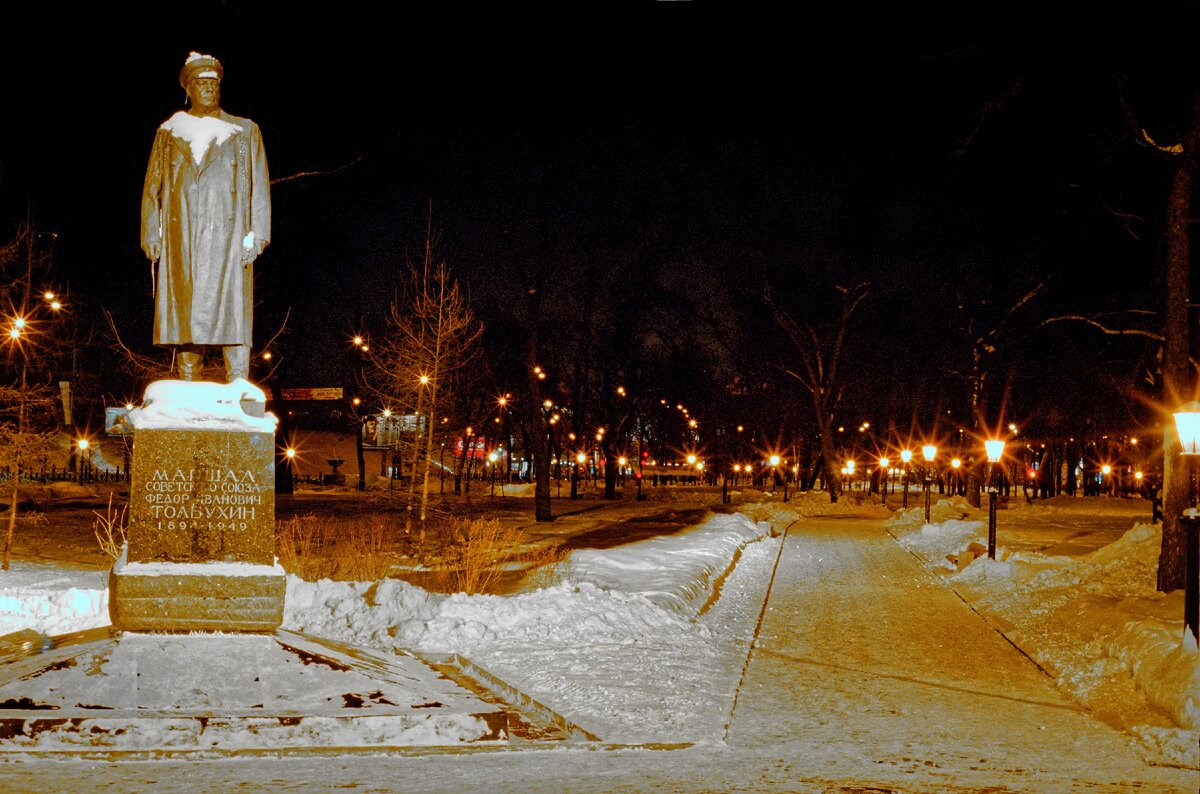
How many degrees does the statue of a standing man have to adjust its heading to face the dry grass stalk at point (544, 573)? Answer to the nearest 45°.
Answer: approximately 135° to its left

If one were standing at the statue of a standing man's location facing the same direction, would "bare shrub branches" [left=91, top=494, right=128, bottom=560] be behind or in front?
behind

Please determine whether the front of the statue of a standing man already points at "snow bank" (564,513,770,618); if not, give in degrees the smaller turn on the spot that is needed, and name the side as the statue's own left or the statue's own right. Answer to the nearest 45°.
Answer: approximately 135° to the statue's own left

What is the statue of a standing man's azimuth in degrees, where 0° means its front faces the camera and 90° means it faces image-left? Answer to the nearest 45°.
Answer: approximately 0°

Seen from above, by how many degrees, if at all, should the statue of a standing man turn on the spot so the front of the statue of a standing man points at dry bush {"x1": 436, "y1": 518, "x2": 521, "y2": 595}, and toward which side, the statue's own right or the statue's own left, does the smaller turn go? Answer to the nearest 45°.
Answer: approximately 135° to the statue's own left

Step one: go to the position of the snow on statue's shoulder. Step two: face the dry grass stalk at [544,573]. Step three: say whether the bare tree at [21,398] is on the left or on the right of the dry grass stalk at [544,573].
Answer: left

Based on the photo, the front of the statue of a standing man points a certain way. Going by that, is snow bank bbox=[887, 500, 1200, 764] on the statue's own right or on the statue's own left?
on the statue's own left

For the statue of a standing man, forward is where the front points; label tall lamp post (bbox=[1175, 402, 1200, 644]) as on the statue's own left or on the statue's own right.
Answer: on the statue's own left
